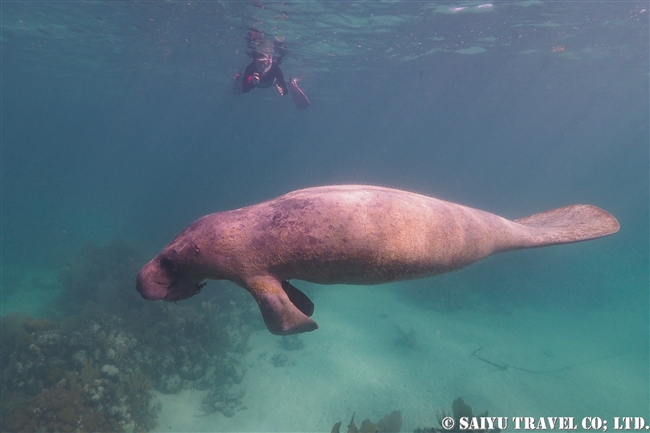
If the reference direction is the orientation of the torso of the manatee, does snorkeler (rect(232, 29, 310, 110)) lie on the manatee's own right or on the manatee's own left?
on the manatee's own right

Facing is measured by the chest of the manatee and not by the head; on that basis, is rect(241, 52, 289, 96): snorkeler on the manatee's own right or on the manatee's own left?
on the manatee's own right

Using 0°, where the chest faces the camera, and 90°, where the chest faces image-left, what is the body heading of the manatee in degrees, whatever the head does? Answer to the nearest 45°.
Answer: approximately 90°
